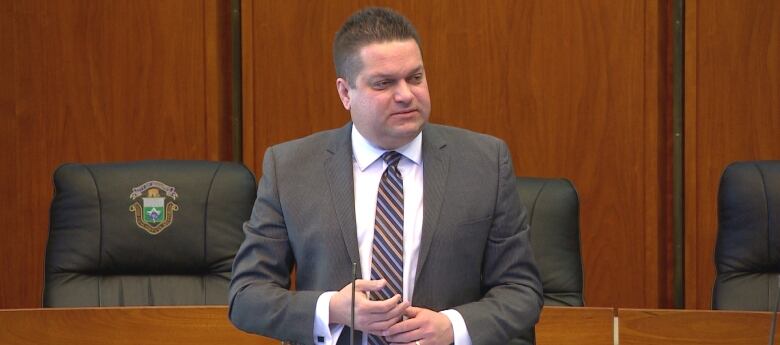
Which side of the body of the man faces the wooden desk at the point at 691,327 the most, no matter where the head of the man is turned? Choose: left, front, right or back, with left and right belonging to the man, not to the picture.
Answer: left

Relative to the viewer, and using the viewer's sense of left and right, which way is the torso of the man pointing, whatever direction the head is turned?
facing the viewer

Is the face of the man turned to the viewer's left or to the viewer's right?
to the viewer's right
